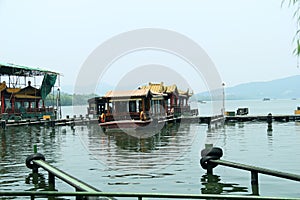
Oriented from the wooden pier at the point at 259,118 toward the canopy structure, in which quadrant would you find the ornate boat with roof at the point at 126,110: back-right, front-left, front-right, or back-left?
front-left

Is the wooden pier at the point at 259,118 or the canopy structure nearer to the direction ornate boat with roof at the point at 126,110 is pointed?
the canopy structure

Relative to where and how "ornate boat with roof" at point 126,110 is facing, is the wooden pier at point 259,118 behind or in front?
behind

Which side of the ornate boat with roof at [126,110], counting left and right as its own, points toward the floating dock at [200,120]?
back

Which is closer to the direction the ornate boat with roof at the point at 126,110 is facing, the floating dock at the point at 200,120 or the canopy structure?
the canopy structure
